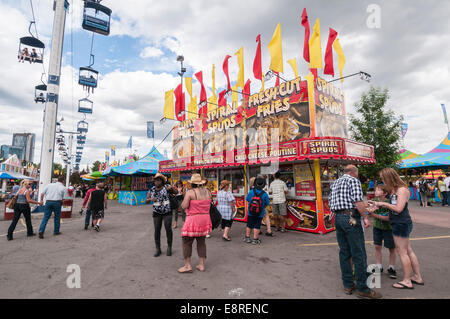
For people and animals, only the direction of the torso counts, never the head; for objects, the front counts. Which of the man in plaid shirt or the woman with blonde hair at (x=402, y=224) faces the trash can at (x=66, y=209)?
the woman with blonde hair

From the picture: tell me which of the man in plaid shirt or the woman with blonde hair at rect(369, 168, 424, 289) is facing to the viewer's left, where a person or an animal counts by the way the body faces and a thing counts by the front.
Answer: the woman with blonde hair

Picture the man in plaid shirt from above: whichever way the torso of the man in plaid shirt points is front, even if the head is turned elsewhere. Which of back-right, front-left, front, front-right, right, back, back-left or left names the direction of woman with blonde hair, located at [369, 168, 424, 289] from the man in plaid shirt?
front

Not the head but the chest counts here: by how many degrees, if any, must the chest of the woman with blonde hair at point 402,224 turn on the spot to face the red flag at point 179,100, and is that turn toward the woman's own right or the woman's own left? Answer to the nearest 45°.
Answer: approximately 45° to the woman's own right

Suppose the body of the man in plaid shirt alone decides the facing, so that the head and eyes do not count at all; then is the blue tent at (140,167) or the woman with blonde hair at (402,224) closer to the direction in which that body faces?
the woman with blonde hair

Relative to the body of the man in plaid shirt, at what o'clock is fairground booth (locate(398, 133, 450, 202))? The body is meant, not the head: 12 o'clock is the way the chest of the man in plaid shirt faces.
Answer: The fairground booth is roughly at 11 o'clock from the man in plaid shirt.

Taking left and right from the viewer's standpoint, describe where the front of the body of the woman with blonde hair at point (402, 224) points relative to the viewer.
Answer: facing to the left of the viewer

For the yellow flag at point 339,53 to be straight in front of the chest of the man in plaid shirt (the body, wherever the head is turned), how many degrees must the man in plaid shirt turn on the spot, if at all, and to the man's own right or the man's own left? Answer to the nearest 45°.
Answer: approximately 45° to the man's own left

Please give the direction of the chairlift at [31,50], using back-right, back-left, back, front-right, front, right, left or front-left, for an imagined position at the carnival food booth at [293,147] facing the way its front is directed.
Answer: front-right

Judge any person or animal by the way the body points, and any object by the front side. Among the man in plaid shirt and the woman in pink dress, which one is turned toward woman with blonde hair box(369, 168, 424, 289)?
the man in plaid shirt

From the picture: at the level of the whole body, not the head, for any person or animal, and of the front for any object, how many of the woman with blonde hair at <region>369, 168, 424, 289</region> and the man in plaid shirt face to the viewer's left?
1

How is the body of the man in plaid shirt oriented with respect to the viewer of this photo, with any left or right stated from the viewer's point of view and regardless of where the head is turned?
facing away from the viewer and to the right of the viewer

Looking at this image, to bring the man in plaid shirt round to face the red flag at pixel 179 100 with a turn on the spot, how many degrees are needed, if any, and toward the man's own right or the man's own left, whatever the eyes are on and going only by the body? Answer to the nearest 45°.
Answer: approximately 90° to the man's own left
